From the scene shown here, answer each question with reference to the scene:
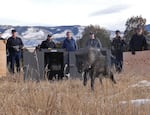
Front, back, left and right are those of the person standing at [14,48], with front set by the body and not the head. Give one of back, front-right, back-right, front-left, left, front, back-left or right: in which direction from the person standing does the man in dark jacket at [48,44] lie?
left

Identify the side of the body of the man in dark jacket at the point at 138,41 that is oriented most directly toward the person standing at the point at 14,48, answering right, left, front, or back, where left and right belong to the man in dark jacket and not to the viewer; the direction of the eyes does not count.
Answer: right

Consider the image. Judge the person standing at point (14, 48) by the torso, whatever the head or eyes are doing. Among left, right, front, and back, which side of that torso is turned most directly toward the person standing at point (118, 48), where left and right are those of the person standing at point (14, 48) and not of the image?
left

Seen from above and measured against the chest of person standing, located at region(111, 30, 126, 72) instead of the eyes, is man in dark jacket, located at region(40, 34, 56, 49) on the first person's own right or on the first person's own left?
on the first person's own right

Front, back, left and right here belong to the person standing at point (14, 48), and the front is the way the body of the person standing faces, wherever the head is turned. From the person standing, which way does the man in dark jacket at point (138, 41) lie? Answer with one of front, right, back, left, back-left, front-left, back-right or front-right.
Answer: left

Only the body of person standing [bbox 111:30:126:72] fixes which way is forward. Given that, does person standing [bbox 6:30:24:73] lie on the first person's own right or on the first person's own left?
on the first person's own right

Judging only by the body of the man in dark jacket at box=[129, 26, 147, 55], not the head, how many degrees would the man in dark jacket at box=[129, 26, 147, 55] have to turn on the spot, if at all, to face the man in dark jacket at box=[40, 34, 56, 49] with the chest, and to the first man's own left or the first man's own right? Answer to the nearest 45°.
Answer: approximately 90° to the first man's own right
